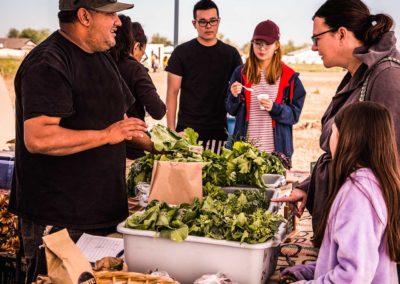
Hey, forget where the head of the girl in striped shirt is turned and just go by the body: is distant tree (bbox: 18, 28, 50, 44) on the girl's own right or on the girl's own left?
on the girl's own right

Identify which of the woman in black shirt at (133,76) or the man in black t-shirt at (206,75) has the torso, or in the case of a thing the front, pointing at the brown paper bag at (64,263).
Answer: the man in black t-shirt

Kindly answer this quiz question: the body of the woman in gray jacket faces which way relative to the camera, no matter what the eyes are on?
to the viewer's left

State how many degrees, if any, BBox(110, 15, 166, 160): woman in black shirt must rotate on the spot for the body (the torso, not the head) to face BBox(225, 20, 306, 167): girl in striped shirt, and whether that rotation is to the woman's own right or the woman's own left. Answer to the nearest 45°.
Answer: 0° — they already face them

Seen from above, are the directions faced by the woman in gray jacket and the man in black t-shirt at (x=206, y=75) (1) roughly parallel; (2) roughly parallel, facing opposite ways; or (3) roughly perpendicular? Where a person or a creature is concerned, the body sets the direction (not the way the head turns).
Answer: roughly perpendicular

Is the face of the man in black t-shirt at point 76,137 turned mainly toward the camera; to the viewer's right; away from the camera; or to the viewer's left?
to the viewer's right

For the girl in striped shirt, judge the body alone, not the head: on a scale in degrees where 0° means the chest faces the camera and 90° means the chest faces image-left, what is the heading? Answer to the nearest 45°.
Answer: approximately 0°

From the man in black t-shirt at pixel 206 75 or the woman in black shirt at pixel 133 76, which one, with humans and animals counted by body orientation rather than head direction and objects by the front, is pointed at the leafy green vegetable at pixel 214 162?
the man in black t-shirt

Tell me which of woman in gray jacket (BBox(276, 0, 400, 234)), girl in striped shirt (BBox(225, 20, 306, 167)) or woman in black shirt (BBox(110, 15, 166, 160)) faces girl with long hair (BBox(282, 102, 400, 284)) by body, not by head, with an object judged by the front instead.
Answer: the girl in striped shirt
